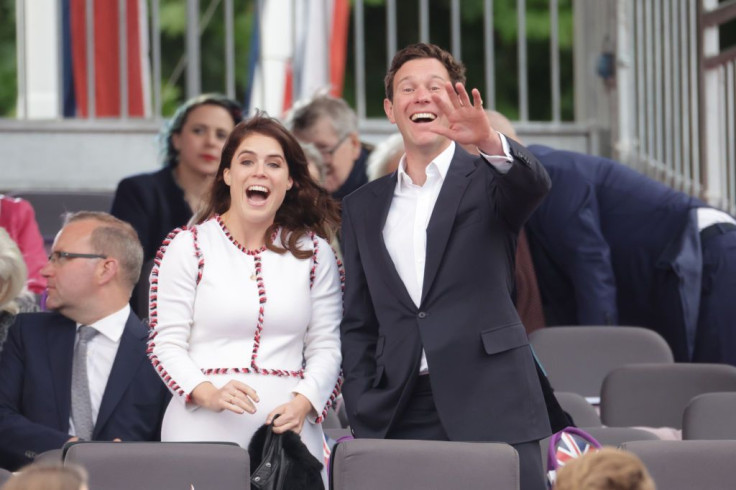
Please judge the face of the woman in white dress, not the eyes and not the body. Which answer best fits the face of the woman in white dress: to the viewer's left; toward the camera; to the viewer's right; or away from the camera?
toward the camera

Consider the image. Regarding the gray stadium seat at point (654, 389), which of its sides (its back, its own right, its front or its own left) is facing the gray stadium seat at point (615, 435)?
front

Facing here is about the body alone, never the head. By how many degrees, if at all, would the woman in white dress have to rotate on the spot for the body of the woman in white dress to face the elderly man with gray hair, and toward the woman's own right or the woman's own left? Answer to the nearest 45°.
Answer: approximately 180°

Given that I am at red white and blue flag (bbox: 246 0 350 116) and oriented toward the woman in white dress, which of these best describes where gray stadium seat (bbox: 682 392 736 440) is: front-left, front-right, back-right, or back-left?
front-left

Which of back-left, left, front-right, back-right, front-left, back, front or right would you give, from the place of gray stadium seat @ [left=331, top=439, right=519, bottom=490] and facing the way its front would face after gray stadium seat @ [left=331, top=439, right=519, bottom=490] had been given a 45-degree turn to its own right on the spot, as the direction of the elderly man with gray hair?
back-right

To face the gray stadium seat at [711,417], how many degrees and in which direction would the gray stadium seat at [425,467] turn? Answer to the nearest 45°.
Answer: approximately 135° to its left

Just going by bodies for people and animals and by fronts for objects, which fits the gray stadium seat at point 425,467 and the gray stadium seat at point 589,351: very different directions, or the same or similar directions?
same or similar directions

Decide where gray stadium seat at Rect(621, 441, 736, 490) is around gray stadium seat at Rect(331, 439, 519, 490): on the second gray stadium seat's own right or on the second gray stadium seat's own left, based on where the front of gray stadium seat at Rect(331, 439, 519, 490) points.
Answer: on the second gray stadium seat's own left

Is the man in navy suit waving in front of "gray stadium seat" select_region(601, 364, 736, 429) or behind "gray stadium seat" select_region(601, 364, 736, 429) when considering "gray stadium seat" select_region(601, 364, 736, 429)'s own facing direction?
in front

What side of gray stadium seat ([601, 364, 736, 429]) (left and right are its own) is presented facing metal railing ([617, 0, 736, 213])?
back

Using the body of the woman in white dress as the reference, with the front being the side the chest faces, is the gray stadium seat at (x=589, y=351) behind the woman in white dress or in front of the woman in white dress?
behind

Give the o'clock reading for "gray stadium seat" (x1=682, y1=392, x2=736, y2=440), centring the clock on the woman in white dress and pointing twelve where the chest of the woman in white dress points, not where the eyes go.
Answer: The gray stadium seat is roughly at 9 o'clock from the woman in white dress.

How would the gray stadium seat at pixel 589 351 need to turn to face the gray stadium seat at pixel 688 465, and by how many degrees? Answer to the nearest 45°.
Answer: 0° — it already faces it

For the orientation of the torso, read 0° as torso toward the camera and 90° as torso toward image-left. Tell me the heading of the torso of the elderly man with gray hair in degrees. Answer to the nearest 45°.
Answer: approximately 45°

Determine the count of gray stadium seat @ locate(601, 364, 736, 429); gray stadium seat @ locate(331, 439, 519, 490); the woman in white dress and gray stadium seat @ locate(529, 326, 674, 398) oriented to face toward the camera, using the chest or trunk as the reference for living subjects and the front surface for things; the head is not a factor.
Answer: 4

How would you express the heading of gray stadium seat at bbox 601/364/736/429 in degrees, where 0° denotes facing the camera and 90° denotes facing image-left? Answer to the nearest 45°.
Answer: approximately 0°

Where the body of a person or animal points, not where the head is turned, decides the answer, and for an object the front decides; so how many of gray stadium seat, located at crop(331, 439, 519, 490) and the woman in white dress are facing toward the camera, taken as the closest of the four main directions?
2

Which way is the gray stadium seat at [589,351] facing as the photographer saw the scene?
facing the viewer

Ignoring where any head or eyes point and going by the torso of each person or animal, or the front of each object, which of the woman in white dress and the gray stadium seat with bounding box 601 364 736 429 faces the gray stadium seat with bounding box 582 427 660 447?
the gray stadium seat with bounding box 601 364 736 429
